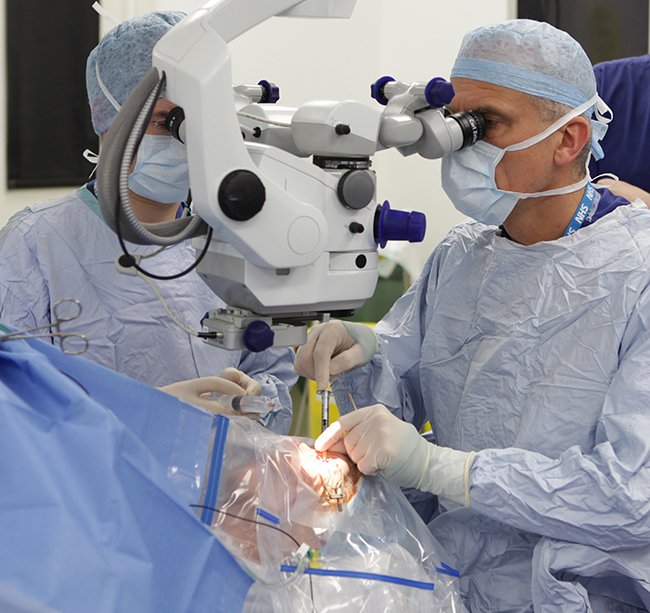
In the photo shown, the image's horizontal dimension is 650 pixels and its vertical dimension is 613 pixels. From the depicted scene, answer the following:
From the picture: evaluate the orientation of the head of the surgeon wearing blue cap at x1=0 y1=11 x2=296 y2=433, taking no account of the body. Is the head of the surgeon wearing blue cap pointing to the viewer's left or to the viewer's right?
to the viewer's right

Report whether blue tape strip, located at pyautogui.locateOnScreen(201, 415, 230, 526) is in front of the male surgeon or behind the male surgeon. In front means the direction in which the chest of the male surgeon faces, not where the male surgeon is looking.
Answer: in front

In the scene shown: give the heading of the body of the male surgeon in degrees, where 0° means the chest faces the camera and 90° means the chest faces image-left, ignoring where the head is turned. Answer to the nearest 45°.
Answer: approximately 45°

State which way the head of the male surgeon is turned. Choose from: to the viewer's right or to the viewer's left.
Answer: to the viewer's left

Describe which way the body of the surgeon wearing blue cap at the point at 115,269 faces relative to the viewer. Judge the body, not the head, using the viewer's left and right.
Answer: facing the viewer and to the right of the viewer

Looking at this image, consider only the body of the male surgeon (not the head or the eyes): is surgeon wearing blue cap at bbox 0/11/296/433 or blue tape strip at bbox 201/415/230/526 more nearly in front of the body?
the blue tape strip

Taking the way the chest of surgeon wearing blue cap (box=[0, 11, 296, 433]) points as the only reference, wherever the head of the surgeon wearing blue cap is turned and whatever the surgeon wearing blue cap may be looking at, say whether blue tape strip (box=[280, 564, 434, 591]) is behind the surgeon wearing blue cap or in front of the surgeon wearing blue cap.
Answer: in front

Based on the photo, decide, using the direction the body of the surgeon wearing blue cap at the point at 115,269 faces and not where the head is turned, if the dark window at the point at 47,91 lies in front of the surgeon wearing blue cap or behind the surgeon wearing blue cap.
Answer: behind

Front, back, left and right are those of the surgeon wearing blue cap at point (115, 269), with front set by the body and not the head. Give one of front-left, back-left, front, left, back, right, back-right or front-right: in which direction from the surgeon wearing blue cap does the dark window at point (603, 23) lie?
left

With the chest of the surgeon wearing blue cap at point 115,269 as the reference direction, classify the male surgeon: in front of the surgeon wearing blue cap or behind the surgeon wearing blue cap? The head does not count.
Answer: in front
